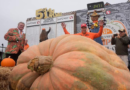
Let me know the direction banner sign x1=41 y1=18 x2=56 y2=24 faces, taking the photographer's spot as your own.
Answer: facing the viewer

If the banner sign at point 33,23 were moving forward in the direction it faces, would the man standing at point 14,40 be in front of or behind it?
in front

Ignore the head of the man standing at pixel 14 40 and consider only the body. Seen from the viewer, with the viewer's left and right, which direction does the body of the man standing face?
facing the viewer and to the right of the viewer

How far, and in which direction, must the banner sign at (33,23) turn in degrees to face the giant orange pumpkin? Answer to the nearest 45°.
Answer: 0° — it already faces it

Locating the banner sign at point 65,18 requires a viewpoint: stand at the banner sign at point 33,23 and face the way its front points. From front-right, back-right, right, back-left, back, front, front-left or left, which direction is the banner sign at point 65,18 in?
front-left

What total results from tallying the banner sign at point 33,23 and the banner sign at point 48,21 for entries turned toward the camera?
2

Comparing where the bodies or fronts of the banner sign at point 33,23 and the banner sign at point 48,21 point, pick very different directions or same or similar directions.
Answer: same or similar directions

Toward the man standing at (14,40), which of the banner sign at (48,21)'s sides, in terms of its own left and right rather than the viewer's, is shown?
front

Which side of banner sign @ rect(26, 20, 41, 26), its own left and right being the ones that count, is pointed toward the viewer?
front
